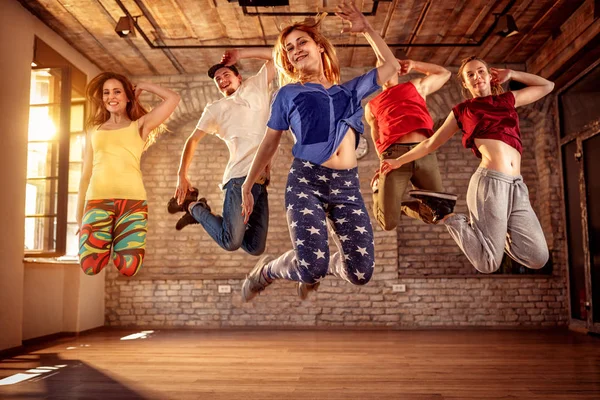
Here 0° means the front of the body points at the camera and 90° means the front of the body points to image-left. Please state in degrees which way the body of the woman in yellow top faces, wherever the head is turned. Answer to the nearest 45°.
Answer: approximately 0°

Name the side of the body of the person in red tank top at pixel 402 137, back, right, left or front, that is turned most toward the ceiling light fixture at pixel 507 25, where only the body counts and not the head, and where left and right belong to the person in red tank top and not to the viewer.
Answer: back

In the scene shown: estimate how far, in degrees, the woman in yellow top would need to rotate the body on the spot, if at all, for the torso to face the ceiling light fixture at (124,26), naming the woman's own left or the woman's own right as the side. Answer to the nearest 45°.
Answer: approximately 180°

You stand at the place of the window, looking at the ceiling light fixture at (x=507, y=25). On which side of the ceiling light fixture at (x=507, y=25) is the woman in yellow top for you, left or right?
right

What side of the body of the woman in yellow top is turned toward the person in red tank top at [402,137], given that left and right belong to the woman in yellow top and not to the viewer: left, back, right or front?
left

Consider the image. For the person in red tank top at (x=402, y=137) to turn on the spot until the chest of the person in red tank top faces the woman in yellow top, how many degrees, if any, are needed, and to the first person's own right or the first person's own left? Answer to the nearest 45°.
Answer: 0° — they already face them

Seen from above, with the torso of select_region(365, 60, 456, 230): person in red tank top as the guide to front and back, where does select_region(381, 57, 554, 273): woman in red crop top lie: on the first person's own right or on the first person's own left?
on the first person's own left

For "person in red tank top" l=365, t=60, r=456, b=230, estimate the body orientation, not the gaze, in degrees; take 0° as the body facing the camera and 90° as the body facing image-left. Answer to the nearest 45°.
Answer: approximately 45°

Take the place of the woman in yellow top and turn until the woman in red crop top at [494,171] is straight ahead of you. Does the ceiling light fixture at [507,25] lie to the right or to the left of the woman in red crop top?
left

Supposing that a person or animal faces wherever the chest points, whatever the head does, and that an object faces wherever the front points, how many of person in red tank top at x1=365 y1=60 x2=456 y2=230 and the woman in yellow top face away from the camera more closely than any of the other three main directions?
0

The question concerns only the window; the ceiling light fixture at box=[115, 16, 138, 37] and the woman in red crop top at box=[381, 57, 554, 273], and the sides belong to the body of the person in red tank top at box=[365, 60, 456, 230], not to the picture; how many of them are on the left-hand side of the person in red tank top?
1

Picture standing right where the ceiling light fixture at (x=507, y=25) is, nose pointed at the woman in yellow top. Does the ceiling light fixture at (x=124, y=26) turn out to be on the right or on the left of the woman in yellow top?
right
